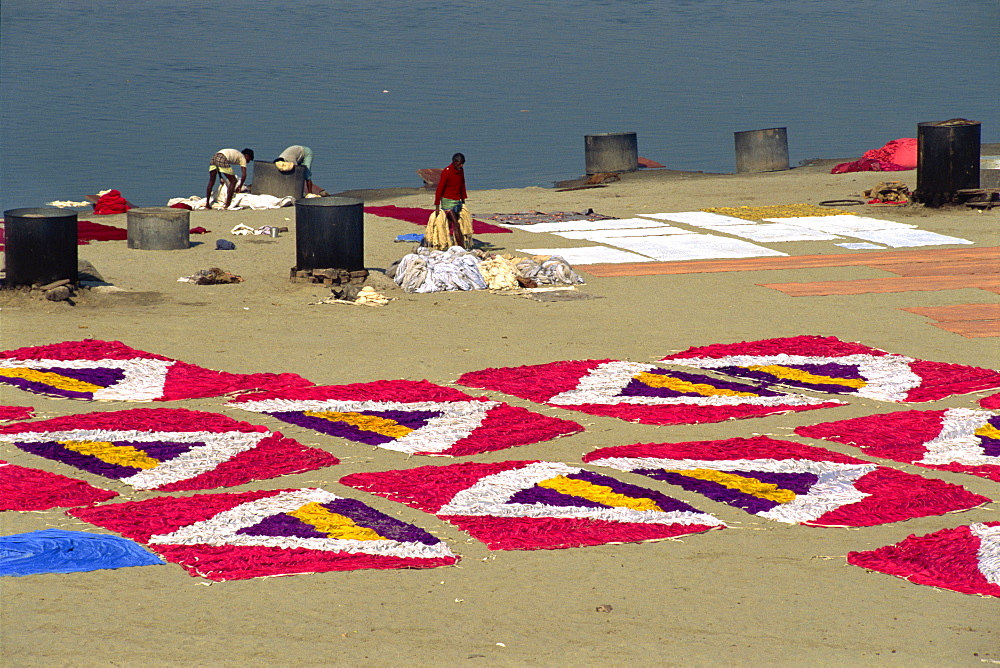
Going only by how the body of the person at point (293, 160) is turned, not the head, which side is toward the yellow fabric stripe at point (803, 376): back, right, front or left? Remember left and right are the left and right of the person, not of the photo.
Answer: left

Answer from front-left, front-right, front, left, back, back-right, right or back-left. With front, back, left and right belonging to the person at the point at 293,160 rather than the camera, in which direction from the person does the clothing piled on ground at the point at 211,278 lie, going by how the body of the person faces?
left

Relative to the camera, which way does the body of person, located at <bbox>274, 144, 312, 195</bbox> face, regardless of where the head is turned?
to the viewer's left

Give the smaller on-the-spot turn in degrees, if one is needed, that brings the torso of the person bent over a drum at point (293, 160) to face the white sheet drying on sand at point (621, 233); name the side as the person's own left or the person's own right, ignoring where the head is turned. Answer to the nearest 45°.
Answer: approximately 135° to the person's own left

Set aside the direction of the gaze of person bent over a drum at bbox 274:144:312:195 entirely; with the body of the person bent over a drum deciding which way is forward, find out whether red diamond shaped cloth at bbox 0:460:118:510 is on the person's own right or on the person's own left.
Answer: on the person's own left

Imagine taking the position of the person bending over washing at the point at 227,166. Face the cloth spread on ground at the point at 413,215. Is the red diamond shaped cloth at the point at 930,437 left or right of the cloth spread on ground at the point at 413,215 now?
right

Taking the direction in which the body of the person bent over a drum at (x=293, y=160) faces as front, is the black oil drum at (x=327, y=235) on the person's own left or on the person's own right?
on the person's own left

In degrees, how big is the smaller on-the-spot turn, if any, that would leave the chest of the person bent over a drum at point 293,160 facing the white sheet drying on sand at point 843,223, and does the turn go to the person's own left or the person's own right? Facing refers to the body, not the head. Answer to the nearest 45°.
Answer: approximately 135° to the person's own left

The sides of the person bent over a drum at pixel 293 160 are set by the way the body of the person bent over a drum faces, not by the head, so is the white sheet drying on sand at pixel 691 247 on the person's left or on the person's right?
on the person's left

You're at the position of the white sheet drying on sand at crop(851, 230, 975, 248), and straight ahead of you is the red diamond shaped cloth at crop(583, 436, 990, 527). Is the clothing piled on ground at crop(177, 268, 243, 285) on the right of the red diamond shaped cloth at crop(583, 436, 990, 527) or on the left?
right

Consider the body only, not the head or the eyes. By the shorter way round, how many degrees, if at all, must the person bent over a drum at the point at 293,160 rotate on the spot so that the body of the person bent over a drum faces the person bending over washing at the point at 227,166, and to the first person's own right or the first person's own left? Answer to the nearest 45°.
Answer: approximately 45° to the first person's own left

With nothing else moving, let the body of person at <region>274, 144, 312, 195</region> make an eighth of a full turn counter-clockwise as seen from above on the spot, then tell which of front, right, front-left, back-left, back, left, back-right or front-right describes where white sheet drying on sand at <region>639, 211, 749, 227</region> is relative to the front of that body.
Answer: left

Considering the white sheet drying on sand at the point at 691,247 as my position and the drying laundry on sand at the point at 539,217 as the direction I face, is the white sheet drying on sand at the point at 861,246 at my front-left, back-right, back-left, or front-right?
back-right

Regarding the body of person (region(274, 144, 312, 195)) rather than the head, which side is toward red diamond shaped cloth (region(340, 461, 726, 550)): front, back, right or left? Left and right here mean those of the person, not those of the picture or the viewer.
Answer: left

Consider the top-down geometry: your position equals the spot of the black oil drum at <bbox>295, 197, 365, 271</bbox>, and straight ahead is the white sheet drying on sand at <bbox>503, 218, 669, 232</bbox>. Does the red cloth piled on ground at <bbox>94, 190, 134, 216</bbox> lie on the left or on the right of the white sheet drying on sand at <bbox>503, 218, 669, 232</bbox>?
left

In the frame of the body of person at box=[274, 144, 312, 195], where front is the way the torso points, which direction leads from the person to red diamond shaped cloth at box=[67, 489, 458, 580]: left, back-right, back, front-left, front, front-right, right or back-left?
left
